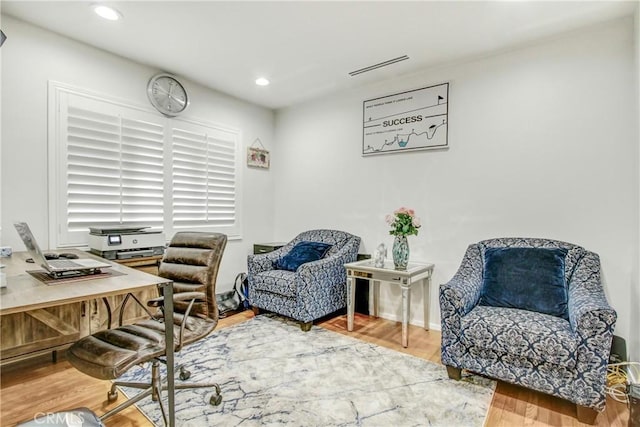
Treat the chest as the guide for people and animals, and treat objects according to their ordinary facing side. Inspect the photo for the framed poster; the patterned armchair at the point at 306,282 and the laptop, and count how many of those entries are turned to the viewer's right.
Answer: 1

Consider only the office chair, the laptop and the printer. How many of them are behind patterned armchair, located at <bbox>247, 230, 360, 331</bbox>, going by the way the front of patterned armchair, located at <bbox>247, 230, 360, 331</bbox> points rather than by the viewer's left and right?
0

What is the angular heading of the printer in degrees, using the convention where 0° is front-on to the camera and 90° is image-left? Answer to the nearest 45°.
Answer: approximately 315°

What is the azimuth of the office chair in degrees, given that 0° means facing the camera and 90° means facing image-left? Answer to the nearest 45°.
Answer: approximately 45°

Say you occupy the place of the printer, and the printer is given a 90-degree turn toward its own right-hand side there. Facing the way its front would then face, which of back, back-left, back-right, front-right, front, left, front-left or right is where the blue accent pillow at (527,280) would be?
left

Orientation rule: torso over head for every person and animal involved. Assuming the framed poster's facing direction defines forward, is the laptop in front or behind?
in front

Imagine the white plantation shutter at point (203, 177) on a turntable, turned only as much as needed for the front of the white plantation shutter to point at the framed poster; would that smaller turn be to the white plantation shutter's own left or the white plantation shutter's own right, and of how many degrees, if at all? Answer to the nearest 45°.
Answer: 0° — it already faces it

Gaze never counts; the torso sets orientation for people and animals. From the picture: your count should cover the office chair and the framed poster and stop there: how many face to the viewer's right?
0

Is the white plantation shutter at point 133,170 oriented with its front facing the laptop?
no

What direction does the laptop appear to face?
to the viewer's right

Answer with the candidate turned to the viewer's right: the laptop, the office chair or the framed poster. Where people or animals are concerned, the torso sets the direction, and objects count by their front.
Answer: the laptop

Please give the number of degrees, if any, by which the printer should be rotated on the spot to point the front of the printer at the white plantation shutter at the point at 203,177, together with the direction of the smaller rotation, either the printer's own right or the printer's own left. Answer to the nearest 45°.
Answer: approximately 90° to the printer's own left

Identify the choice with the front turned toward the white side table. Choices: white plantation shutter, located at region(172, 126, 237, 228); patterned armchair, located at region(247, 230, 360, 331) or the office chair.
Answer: the white plantation shutter

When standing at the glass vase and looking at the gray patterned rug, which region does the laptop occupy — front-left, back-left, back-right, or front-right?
front-right

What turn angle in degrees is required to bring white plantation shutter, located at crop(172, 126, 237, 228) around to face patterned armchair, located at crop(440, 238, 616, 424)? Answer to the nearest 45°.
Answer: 0° — it already faces it

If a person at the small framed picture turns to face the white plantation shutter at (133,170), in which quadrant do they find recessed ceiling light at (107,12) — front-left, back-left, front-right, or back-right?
front-left

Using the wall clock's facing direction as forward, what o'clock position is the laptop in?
The laptop is roughly at 2 o'clock from the wall clock.

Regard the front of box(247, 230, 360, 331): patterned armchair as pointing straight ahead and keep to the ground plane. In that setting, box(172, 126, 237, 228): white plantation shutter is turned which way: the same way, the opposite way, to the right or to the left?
to the left
